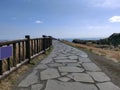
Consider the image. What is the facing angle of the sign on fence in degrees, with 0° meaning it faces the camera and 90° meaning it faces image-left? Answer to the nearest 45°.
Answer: approximately 315°
